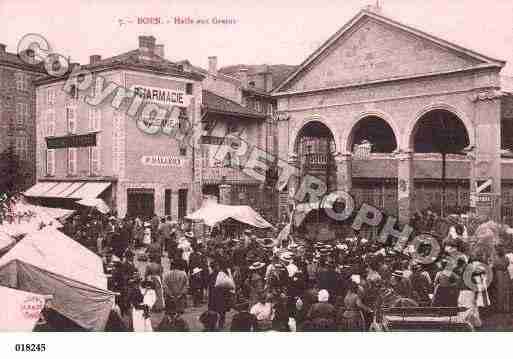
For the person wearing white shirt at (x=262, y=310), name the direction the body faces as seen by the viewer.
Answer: away from the camera

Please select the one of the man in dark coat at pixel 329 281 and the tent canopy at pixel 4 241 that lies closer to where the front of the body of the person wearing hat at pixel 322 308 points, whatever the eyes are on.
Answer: the man in dark coat
